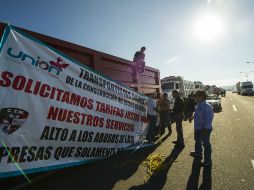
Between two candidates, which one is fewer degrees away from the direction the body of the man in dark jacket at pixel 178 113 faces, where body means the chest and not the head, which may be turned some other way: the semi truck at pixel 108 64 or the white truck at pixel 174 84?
the semi truck

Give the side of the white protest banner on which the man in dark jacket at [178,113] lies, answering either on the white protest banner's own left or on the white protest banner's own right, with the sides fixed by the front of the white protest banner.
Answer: on the white protest banner's own left

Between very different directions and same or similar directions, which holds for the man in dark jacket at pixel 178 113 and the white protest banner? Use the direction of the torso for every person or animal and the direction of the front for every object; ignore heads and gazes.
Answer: very different directions

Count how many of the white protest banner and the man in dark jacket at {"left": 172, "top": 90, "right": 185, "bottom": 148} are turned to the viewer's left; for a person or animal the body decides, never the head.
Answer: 1

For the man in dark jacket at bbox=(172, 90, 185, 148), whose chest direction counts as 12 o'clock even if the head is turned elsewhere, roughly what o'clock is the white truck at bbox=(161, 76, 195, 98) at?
The white truck is roughly at 3 o'clock from the man in dark jacket.

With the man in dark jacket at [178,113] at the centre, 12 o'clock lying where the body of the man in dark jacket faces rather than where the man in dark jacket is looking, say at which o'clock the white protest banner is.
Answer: The white protest banner is roughly at 10 o'clock from the man in dark jacket.

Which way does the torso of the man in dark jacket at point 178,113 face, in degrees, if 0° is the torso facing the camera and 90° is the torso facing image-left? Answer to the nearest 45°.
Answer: approximately 90°
